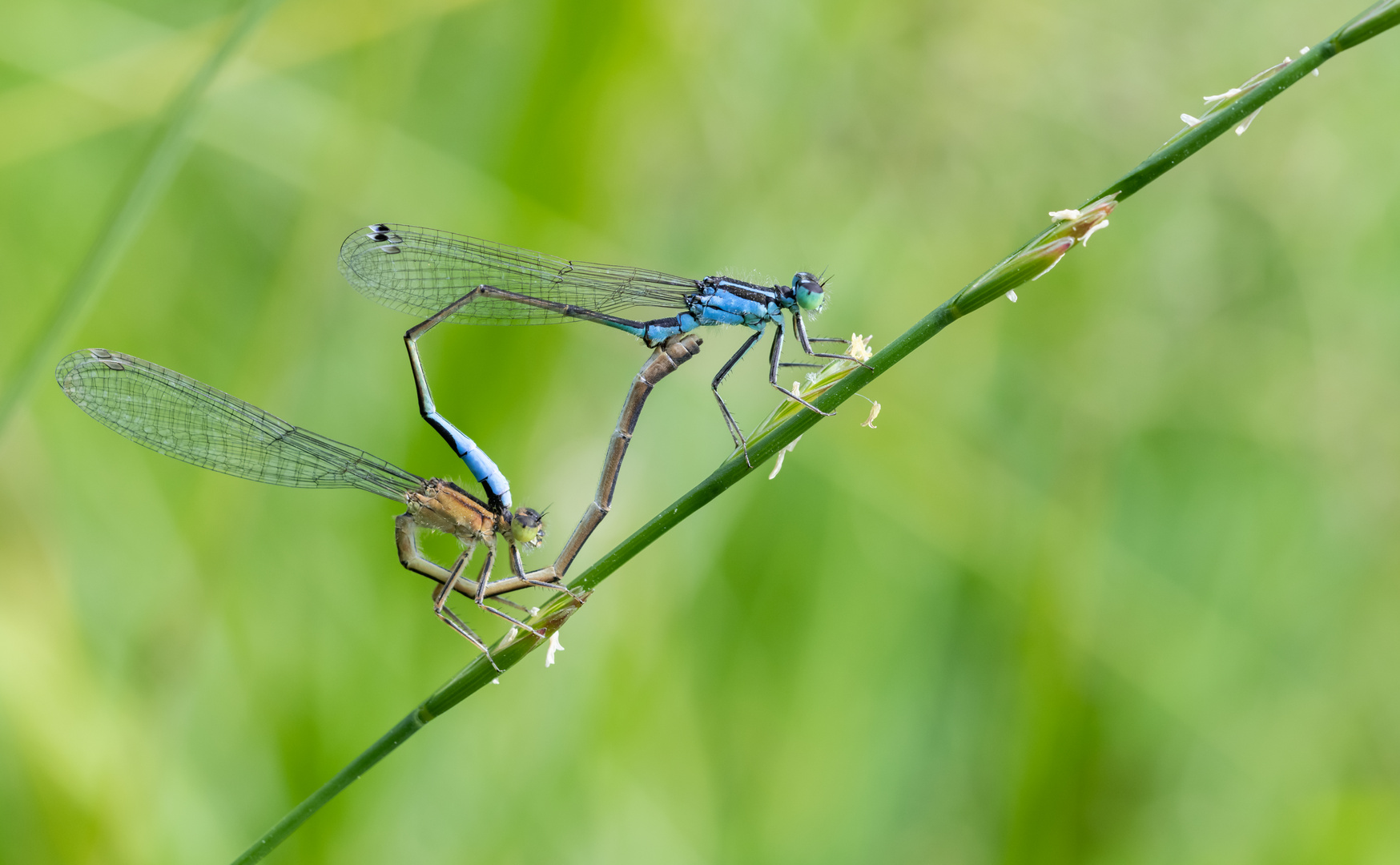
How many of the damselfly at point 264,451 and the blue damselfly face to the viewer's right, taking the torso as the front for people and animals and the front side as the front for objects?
2

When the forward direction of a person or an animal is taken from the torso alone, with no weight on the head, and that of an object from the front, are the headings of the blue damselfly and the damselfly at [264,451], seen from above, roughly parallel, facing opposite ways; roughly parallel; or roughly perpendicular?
roughly parallel

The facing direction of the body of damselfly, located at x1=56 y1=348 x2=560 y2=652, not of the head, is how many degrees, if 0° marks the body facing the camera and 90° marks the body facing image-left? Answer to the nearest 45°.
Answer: approximately 270°

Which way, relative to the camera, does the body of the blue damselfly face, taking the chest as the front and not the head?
to the viewer's right
